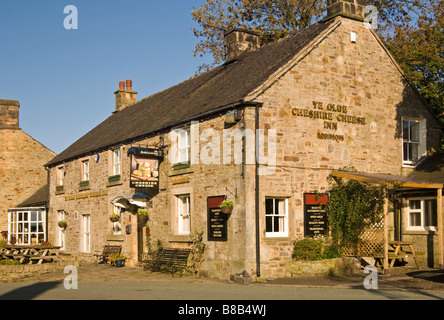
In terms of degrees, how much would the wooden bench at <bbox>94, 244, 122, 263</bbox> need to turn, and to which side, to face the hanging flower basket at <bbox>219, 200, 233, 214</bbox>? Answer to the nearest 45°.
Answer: approximately 45° to its left

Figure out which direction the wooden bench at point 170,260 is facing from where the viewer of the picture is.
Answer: facing the viewer and to the left of the viewer

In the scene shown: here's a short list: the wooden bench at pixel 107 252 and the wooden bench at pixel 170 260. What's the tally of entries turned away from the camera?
0

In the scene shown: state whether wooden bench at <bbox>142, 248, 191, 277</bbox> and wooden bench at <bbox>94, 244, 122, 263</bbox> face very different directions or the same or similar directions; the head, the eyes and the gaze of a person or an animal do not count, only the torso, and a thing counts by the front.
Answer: same or similar directions

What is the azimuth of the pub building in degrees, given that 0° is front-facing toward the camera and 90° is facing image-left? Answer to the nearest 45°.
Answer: approximately 45°

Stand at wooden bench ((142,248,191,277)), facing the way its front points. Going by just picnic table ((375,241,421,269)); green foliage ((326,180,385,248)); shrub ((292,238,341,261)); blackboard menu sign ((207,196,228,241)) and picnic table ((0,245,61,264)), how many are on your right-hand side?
1

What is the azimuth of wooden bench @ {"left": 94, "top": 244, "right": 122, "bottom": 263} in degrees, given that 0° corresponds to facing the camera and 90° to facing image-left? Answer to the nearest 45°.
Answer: approximately 45°

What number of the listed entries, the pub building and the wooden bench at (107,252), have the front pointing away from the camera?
0

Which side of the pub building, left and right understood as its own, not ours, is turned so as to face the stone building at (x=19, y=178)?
right

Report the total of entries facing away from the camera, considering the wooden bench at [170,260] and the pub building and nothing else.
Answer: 0

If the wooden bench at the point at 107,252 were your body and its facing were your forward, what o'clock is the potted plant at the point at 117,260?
The potted plant is roughly at 10 o'clock from the wooden bench.

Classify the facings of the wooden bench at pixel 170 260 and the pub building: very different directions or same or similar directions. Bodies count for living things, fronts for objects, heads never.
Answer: same or similar directions

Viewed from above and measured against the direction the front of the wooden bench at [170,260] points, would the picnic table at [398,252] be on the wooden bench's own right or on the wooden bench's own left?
on the wooden bench's own left

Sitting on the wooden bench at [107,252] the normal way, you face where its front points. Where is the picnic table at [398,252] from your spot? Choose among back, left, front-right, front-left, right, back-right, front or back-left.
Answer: left
